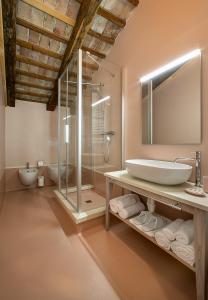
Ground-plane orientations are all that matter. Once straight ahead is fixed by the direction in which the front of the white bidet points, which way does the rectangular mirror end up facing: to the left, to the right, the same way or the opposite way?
to the right

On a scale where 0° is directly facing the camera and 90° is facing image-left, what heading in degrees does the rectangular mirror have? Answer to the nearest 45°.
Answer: approximately 45°

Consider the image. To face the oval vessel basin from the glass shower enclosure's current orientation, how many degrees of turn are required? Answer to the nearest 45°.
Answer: approximately 90° to its left
